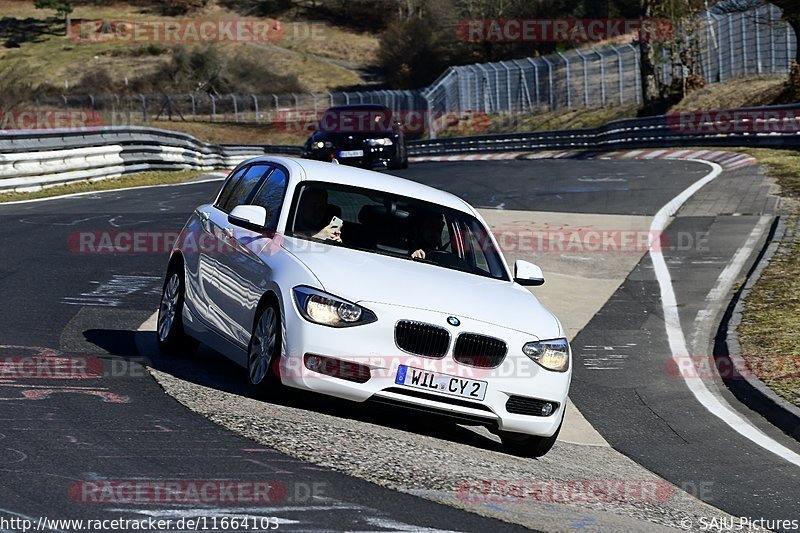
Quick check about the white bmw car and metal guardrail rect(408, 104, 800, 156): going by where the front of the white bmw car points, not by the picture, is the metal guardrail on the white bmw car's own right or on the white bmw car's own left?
on the white bmw car's own left

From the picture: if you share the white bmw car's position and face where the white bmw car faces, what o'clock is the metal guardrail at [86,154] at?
The metal guardrail is roughly at 7 o'clock from the white bmw car.

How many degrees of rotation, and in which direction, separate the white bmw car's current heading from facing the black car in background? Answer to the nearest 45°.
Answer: approximately 135° to its left

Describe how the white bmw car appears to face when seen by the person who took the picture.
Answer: facing the viewer and to the right of the viewer

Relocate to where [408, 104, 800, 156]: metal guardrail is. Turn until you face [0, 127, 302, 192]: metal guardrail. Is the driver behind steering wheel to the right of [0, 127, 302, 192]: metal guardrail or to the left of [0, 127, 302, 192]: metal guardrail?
left
